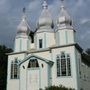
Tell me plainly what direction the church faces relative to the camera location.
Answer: facing the viewer and to the left of the viewer

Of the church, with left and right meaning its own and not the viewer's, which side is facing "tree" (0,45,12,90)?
right
